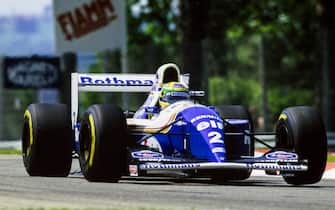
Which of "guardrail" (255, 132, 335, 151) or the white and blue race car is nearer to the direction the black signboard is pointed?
the white and blue race car

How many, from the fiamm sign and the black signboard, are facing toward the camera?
2

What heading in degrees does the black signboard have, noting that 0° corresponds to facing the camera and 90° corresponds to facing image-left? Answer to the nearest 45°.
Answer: approximately 0°

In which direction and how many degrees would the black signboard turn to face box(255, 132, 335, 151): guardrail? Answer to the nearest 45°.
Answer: approximately 45° to its left

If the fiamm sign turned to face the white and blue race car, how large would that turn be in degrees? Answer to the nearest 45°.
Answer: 0° — it already faces it

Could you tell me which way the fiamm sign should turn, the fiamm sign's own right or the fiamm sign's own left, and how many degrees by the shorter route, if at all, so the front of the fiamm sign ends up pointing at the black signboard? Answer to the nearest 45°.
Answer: approximately 135° to the fiamm sign's own right

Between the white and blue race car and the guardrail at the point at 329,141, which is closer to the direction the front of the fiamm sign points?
the white and blue race car
